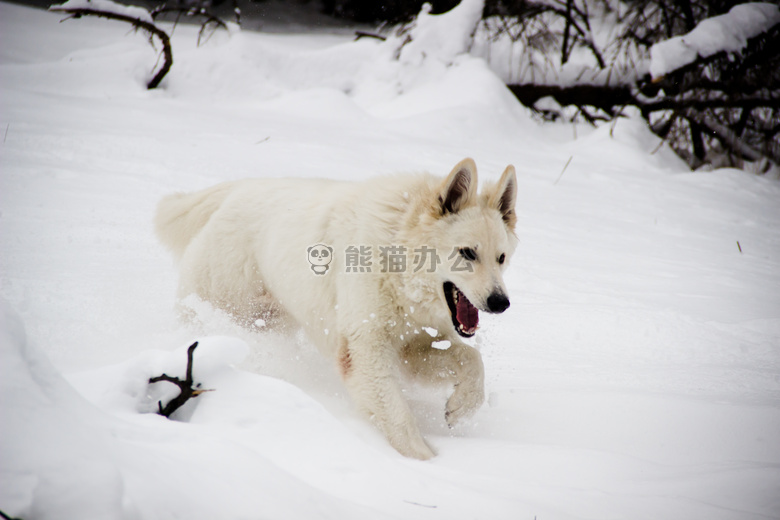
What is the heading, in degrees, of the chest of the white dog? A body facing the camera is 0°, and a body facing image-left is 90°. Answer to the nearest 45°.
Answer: approximately 315°

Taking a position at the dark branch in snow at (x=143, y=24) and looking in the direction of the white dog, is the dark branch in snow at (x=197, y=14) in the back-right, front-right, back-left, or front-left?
back-left

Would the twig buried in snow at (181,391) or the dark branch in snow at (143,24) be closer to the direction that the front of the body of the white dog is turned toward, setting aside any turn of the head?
the twig buried in snow

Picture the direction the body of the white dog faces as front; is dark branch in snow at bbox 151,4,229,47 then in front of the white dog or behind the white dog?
behind

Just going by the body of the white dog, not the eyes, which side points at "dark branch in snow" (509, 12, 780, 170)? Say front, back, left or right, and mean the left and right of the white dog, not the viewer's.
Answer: left
